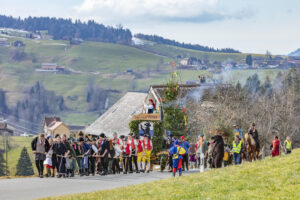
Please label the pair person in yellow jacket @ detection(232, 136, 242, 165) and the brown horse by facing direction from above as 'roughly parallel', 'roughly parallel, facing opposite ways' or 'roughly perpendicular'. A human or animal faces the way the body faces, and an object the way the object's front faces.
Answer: roughly parallel

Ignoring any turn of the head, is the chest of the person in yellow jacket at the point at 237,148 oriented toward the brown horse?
no

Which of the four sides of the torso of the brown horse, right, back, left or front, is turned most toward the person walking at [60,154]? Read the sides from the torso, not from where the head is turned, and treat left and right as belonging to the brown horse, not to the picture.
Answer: front

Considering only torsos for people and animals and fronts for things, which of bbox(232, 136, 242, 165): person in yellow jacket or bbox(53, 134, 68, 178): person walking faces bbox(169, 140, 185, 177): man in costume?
the person in yellow jacket

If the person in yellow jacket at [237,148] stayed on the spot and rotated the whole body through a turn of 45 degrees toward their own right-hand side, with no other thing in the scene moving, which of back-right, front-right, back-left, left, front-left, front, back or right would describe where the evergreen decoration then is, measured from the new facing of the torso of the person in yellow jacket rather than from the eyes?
front-right

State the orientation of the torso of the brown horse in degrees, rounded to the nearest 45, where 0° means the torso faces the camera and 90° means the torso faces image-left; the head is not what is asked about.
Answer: approximately 45°

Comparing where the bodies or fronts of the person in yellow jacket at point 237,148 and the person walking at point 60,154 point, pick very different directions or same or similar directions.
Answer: same or similar directions

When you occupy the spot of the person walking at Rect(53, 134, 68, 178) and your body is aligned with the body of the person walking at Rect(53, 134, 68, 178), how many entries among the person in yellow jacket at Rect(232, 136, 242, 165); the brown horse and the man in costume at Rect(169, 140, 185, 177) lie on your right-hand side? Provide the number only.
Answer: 0

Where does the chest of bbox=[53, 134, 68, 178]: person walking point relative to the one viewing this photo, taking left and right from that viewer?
facing the viewer and to the left of the viewer

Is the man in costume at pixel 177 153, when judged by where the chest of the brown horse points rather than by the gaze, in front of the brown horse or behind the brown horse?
in front

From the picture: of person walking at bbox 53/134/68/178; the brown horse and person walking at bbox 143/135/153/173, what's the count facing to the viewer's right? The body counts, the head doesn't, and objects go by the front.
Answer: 0

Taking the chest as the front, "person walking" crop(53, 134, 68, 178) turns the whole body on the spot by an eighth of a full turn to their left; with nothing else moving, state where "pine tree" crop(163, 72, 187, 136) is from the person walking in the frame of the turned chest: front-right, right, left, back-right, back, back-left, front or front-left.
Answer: back-left

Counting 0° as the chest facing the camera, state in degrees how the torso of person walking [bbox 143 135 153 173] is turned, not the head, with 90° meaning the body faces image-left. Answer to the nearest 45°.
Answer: approximately 45°

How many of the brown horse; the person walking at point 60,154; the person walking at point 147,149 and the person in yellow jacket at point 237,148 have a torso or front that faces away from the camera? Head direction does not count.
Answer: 0

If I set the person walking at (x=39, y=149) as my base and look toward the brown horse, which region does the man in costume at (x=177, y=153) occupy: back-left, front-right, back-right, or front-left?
front-right

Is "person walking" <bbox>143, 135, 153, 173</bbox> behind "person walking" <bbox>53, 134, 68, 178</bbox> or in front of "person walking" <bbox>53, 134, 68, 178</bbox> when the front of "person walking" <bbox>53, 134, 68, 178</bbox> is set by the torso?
behind

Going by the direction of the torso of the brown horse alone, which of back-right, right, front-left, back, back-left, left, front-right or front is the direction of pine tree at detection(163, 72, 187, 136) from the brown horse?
right

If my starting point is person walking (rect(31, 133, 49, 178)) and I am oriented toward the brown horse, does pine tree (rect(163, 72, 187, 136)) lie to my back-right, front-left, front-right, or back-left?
front-left

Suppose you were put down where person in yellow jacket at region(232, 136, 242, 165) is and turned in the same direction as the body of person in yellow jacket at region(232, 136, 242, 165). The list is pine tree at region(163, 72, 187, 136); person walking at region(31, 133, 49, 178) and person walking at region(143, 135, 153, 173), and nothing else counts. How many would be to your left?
0
